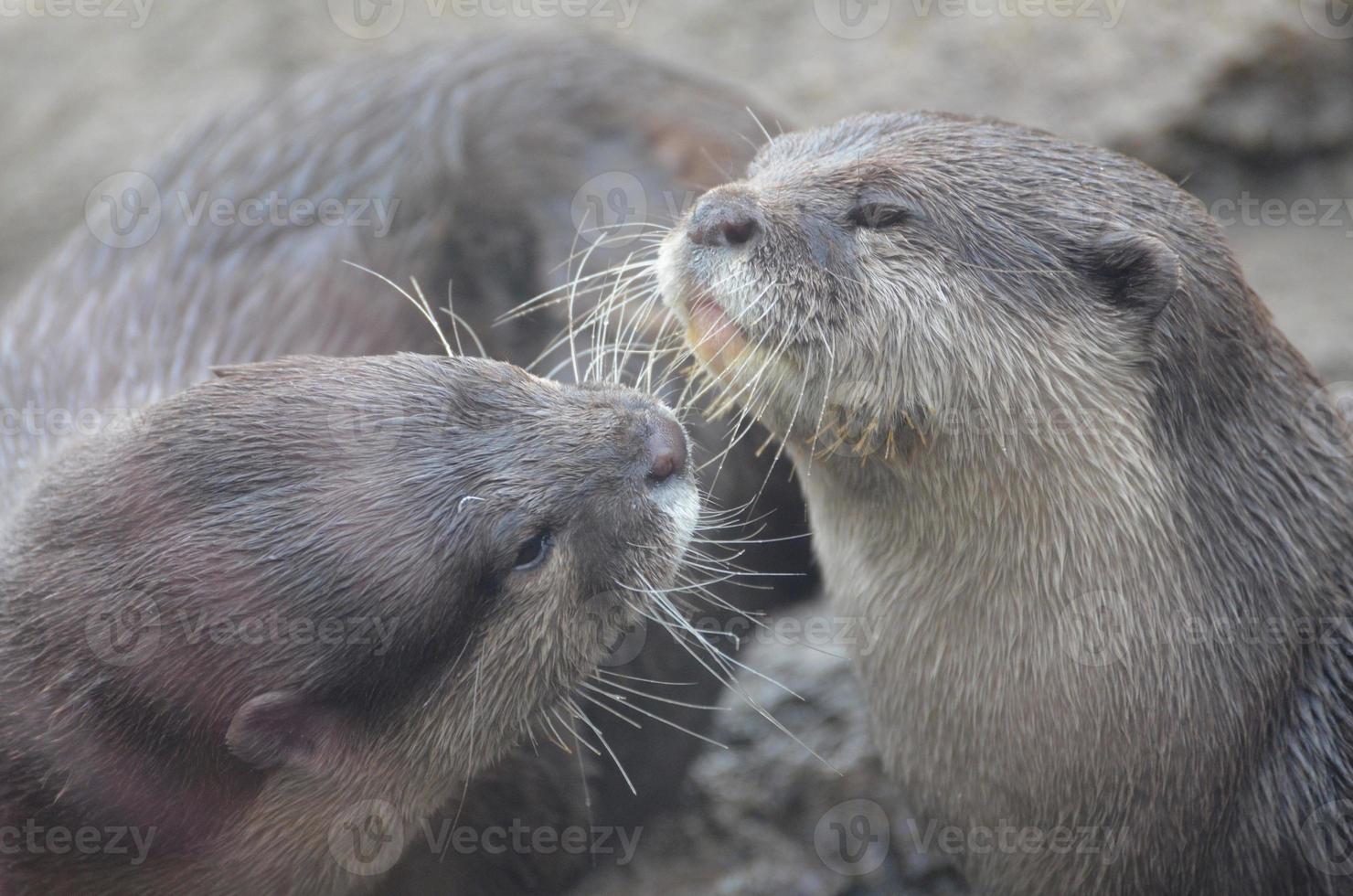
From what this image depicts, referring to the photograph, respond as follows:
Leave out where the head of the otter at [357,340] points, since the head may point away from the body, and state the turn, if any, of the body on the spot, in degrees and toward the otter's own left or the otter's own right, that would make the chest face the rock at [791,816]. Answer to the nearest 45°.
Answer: approximately 45° to the otter's own right

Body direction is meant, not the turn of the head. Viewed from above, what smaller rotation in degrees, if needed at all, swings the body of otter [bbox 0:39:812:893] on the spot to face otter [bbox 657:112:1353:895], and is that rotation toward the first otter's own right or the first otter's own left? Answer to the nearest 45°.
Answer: approximately 45° to the first otter's own right

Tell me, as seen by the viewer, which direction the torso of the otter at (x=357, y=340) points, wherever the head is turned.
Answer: to the viewer's right
